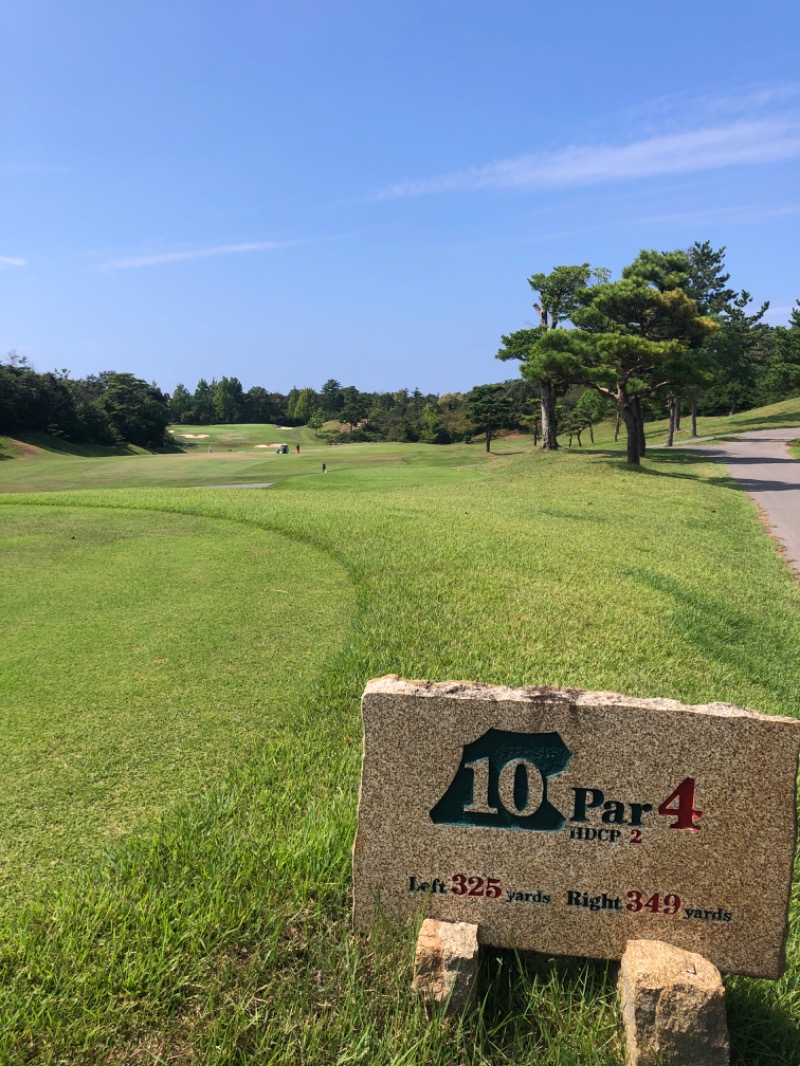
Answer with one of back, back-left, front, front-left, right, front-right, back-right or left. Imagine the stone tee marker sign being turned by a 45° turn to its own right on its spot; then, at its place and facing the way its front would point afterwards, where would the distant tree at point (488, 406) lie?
back-right

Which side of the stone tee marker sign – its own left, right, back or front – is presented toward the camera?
front
